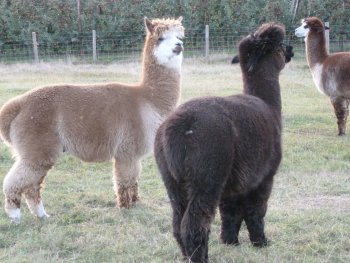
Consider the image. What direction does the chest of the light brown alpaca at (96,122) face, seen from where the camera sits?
to the viewer's right

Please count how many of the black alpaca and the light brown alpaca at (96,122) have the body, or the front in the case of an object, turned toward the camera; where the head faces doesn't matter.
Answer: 0

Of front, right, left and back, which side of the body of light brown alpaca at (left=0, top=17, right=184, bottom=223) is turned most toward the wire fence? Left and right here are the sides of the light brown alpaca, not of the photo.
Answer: left

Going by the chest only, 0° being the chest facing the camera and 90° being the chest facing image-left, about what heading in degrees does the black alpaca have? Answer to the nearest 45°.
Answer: approximately 225°

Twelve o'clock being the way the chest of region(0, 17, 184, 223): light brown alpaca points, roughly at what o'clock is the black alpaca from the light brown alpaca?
The black alpaca is roughly at 2 o'clock from the light brown alpaca.

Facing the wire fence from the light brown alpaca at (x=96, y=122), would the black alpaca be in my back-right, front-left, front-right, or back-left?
back-right

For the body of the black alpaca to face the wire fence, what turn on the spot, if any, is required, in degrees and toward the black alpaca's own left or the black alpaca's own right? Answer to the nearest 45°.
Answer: approximately 45° to the black alpaca's own left

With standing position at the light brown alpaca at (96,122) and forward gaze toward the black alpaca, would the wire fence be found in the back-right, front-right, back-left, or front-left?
back-left

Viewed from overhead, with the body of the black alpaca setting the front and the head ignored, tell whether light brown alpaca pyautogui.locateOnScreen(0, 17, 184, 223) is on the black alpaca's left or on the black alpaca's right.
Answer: on the black alpaca's left
